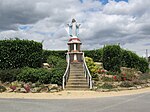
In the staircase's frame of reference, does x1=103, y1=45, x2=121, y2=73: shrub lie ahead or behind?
behind

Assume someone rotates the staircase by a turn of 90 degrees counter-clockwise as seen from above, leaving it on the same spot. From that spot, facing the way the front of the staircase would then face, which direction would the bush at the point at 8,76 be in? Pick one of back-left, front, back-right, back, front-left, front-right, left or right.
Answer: back

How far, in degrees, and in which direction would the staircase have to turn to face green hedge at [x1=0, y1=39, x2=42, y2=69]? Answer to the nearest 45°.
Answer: approximately 135° to its right

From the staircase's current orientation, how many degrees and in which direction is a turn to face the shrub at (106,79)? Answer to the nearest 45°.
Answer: approximately 135° to its left

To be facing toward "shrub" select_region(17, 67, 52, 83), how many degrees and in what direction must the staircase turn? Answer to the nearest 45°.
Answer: approximately 90° to its right

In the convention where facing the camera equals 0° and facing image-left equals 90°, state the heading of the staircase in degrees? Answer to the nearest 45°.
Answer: approximately 0°

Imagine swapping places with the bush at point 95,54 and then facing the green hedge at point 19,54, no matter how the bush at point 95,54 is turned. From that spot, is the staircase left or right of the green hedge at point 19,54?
left

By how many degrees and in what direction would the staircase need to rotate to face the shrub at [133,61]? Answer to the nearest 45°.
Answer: approximately 135° to its left

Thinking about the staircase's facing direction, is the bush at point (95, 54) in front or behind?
behind
